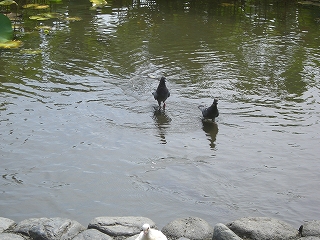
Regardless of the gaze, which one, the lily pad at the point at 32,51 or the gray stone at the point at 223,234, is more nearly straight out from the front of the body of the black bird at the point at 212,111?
the gray stone

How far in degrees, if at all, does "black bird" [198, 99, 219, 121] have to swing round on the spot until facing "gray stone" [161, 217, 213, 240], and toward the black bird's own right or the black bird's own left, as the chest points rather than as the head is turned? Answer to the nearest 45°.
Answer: approximately 90° to the black bird's own right

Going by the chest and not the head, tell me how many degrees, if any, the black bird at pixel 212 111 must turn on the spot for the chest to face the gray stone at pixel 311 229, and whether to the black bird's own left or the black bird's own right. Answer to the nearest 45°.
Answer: approximately 90° to the black bird's own right

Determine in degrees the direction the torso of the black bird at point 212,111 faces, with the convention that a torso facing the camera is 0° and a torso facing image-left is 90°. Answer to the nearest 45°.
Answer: approximately 270°

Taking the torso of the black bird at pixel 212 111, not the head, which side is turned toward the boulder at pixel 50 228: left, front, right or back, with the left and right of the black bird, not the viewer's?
right

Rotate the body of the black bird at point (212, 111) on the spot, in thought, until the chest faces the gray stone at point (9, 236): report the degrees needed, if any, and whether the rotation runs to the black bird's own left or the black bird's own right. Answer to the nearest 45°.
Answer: approximately 135° to the black bird's own right

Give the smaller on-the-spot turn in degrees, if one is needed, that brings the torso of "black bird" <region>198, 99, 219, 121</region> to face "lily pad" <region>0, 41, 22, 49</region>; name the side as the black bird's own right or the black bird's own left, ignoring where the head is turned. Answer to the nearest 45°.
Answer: approximately 135° to the black bird's own left

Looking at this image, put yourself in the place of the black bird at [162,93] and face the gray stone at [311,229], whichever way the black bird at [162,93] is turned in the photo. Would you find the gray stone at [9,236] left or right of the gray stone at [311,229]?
right

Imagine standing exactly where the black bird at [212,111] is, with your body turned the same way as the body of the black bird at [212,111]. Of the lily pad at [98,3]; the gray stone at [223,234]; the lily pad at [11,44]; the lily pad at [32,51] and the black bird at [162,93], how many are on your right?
1
